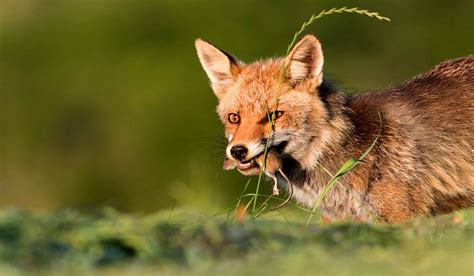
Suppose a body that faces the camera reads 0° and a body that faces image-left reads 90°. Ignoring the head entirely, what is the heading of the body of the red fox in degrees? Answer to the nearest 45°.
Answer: approximately 45°
